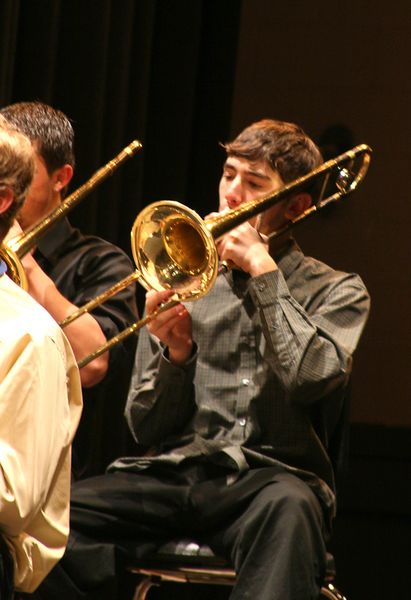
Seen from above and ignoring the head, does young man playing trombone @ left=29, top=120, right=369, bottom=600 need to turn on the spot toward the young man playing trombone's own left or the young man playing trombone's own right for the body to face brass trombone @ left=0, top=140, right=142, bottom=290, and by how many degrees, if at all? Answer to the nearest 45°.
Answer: approximately 45° to the young man playing trombone's own right

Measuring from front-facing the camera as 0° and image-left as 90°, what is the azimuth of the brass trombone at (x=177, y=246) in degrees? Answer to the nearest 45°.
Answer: approximately 45°

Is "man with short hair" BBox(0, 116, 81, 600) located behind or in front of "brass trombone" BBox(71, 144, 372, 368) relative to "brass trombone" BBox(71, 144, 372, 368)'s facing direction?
in front

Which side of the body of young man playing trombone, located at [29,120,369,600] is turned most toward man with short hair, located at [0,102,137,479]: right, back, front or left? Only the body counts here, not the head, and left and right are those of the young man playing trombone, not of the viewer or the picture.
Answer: right

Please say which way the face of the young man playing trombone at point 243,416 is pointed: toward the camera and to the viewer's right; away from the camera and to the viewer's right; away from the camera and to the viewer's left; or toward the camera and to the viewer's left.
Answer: toward the camera and to the viewer's left

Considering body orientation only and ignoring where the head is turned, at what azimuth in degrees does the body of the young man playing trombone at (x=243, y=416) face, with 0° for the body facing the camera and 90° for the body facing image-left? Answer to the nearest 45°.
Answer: approximately 45°

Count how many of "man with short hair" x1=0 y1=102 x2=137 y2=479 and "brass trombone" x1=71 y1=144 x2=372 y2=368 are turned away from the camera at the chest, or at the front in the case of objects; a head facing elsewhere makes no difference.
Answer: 0
